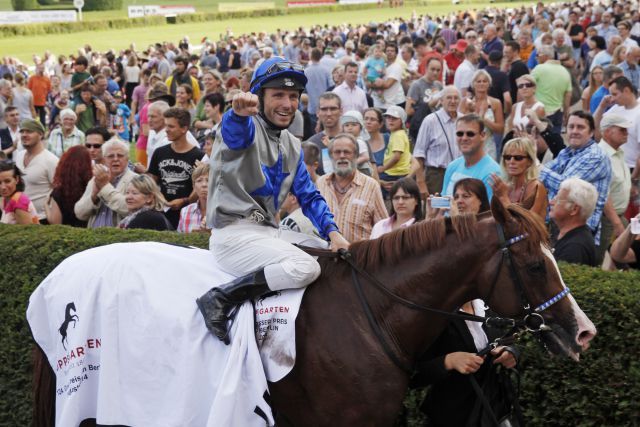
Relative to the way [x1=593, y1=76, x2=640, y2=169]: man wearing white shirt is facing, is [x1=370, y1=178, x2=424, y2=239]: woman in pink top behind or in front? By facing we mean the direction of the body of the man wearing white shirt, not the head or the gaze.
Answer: in front

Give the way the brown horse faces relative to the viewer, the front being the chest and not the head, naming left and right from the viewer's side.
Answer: facing to the right of the viewer

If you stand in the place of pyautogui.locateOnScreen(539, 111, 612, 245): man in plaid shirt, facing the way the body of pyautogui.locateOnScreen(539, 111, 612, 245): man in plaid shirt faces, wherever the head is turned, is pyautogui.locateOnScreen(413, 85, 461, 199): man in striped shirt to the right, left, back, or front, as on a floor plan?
right

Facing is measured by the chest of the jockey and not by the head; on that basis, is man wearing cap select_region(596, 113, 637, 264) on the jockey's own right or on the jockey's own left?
on the jockey's own left

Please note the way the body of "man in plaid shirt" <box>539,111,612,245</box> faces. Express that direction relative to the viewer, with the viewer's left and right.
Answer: facing the viewer and to the left of the viewer

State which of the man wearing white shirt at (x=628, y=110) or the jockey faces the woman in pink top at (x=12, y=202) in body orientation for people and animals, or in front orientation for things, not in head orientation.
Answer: the man wearing white shirt

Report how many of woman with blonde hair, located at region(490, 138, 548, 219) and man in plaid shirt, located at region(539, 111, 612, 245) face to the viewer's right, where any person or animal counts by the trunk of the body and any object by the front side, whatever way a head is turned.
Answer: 0

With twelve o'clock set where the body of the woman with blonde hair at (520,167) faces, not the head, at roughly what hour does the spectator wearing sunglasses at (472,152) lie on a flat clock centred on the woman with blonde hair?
The spectator wearing sunglasses is roughly at 3 o'clock from the woman with blonde hair.

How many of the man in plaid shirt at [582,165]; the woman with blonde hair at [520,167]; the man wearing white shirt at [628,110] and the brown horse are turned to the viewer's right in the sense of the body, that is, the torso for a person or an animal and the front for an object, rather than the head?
1

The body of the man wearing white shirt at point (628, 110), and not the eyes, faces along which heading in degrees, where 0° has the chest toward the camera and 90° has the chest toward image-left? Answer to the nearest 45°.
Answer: approximately 45°

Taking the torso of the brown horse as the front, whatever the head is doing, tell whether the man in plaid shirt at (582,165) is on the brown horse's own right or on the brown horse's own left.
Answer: on the brown horse's own left

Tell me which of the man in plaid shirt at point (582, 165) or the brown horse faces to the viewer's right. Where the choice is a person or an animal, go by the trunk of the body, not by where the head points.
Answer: the brown horse
